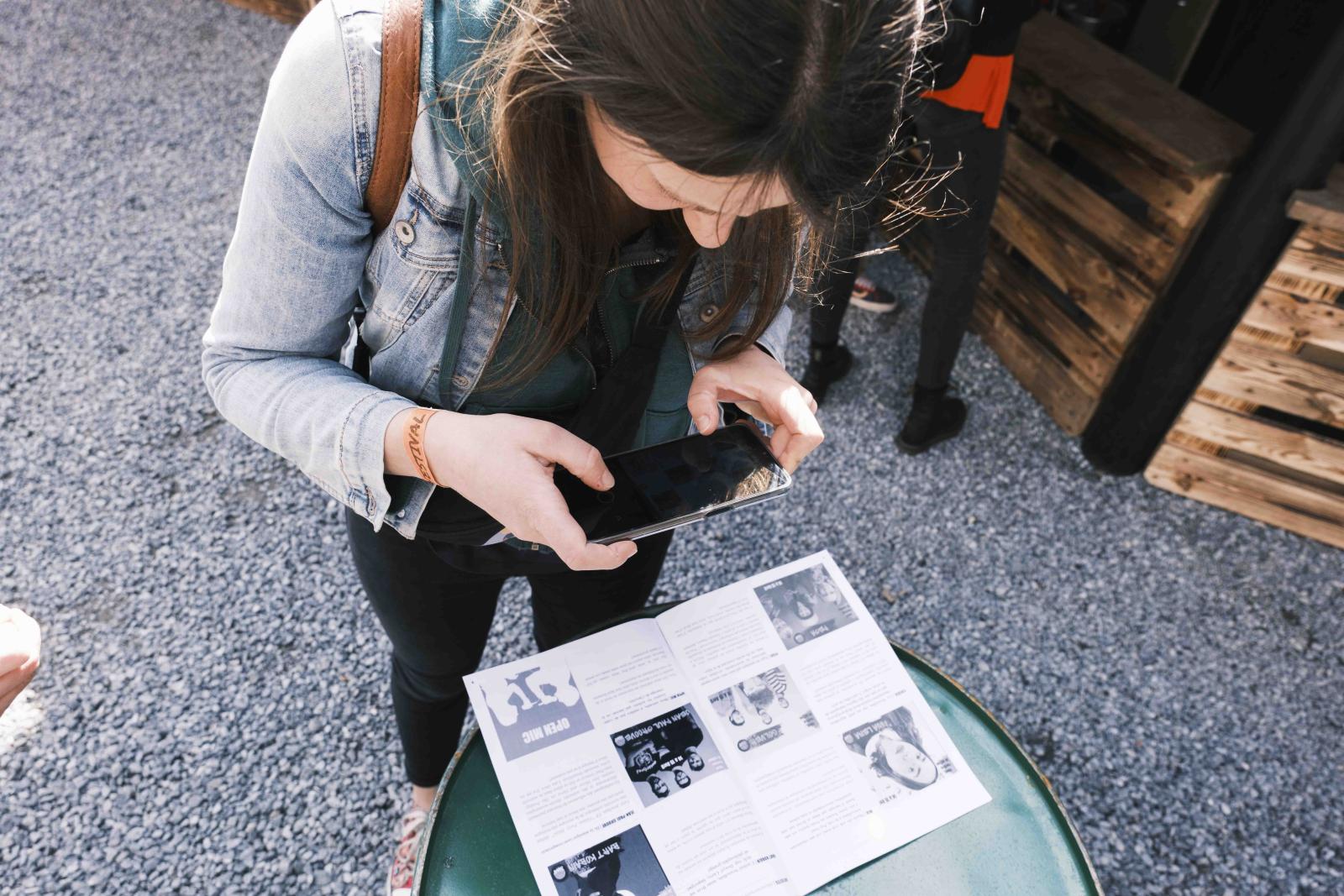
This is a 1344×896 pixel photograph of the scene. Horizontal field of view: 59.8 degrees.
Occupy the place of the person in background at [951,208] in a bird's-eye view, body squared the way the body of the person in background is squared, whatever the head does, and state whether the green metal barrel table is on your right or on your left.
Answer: on your left

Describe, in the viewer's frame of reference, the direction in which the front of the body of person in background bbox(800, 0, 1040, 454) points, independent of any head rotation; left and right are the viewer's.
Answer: facing the viewer and to the left of the viewer

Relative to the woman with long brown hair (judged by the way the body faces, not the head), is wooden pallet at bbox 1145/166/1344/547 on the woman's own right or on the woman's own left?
on the woman's own left

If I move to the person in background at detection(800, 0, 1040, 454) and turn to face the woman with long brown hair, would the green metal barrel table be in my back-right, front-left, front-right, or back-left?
front-left
